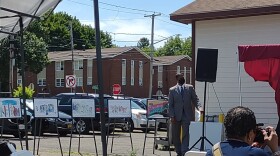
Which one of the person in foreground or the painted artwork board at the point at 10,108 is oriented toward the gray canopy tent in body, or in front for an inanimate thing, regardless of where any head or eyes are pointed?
the painted artwork board

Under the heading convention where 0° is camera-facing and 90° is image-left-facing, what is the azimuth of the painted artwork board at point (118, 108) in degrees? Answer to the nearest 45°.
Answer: approximately 0°

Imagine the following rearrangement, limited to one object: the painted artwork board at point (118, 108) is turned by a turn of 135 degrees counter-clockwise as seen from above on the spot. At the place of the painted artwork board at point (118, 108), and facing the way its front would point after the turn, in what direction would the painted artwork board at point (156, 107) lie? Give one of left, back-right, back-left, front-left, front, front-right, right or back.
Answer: front

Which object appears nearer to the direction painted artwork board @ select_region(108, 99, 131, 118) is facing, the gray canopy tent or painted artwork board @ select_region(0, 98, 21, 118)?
the gray canopy tent

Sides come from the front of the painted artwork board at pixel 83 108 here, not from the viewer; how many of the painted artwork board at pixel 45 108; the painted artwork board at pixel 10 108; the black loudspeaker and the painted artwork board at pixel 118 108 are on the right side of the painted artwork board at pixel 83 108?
2

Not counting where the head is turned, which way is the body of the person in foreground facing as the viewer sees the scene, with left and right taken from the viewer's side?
facing away from the viewer and to the right of the viewer

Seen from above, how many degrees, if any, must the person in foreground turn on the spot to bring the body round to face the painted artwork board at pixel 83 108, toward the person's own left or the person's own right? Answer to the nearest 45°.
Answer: approximately 90° to the person's own left

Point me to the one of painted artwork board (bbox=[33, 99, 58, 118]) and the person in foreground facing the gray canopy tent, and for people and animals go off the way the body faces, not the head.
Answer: the painted artwork board

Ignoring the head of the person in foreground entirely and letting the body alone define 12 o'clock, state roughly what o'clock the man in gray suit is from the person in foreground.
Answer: The man in gray suit is roughly at 10 o'clock from the person in foreground.

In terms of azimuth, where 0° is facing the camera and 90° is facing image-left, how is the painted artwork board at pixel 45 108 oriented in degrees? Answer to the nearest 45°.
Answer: approximately 0°

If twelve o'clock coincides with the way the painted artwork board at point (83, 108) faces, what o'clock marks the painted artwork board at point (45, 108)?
the painted artwork board at point (45, 108) is roughly at 3 o'clock from the painted artwork board at point (83, 108).

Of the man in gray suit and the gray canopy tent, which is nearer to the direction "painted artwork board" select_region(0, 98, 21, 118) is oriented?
the gray canopy tent
